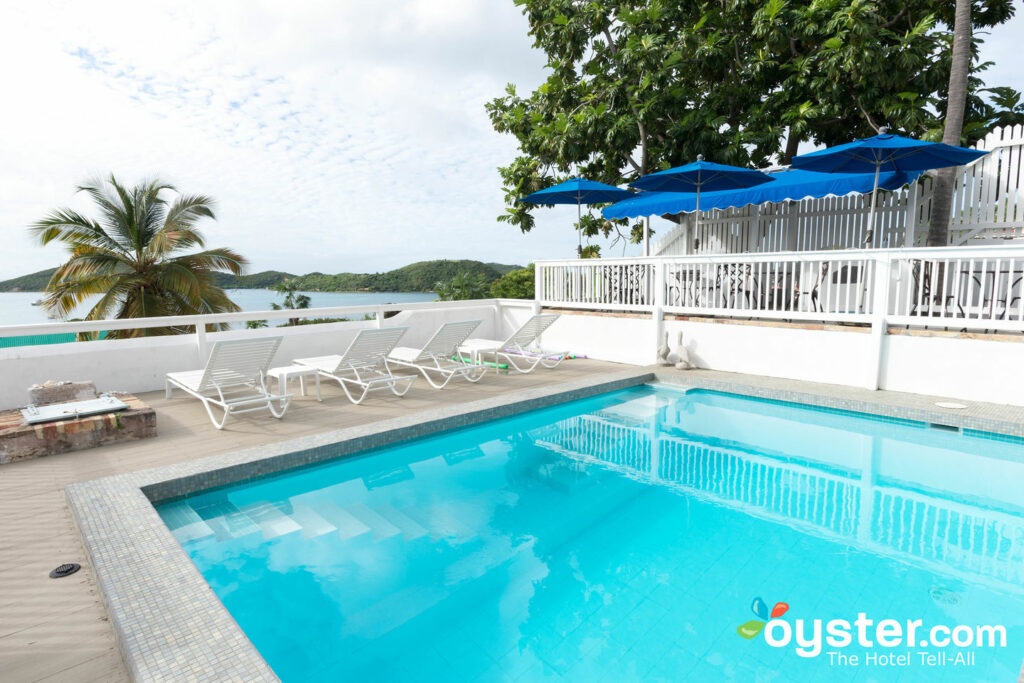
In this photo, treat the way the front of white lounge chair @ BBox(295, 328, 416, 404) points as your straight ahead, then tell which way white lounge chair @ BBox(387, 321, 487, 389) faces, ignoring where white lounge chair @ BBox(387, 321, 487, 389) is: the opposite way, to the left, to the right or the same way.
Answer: the same way

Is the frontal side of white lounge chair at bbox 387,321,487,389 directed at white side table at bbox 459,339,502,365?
no

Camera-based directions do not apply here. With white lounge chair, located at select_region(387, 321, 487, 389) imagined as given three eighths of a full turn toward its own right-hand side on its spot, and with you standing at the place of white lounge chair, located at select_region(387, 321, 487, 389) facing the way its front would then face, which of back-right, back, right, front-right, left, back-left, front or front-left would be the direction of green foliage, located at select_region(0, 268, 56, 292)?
back-left

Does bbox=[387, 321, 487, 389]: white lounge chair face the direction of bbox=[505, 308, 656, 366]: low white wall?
no

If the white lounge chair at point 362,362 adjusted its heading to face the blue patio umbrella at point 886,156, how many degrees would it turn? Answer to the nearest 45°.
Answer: approximately 135° to its right

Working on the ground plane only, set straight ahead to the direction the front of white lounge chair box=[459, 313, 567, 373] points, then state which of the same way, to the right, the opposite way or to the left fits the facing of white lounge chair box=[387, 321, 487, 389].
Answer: the same way

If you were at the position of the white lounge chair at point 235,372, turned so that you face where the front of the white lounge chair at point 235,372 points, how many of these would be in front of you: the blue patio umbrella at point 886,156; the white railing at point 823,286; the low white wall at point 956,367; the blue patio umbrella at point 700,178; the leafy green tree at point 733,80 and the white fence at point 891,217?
0

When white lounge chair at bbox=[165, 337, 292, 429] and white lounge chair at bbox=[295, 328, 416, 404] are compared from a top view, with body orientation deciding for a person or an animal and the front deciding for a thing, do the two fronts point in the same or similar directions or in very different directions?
same or similar directions
